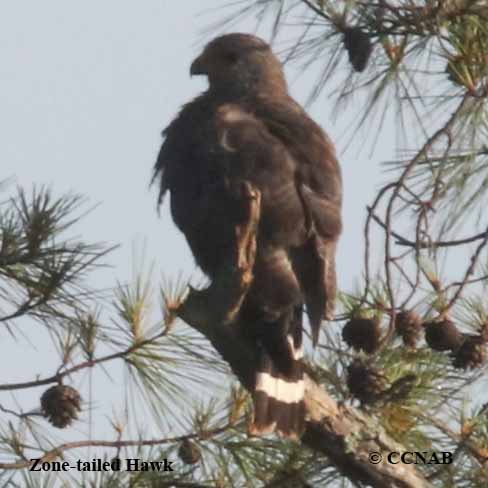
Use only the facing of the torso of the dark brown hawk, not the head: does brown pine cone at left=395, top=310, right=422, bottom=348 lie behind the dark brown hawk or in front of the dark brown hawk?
behind

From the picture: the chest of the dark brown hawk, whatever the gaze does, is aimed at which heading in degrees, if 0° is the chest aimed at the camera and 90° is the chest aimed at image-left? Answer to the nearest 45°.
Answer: approximately 135°

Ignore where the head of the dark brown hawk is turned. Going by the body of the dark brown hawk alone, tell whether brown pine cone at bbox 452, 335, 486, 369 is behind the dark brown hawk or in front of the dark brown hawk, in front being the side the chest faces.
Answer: behind

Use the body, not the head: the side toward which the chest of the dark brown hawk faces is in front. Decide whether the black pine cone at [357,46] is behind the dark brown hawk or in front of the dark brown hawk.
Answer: behind
